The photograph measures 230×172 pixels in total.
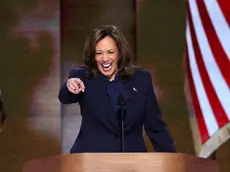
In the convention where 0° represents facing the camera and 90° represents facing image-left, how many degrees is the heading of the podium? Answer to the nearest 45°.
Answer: approximately 0°

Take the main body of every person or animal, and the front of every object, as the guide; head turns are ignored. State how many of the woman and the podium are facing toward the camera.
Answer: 2

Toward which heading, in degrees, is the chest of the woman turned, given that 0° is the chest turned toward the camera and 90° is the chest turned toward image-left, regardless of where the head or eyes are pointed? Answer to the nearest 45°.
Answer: approximately 0°
